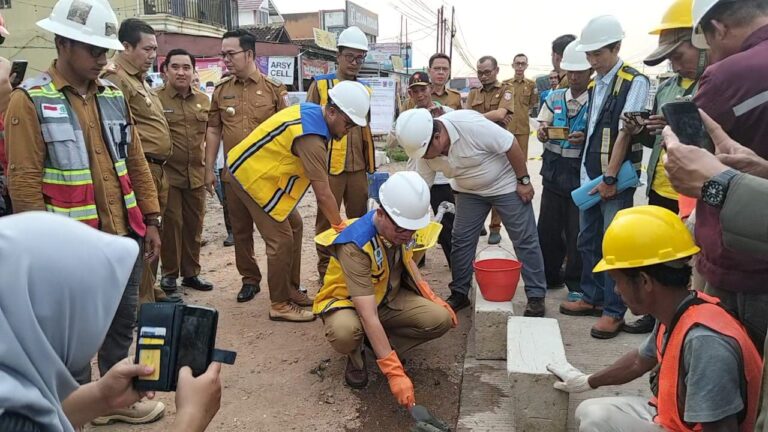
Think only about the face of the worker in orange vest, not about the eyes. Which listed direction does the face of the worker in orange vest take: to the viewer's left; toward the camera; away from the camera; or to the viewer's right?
to the viewer's left

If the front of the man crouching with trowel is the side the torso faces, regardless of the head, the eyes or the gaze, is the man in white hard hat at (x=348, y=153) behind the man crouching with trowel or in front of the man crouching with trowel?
behind

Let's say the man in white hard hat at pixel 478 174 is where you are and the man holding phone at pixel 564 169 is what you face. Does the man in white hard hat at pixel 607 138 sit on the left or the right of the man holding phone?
right

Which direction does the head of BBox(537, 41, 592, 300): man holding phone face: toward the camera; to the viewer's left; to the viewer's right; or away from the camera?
toward the camera

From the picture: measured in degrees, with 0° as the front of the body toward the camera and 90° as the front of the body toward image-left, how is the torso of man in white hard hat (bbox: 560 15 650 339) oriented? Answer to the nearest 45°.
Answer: approximately 45°

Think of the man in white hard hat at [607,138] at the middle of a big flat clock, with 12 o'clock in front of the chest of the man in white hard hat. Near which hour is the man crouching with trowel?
The man crouching with trowel is roughly at 12 o'clock from the man in white hard hat.

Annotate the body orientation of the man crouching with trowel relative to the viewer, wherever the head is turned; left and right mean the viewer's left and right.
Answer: facing the viewer and to the right of the viewer

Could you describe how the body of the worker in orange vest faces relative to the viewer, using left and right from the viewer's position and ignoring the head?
facing to the left of the viewer

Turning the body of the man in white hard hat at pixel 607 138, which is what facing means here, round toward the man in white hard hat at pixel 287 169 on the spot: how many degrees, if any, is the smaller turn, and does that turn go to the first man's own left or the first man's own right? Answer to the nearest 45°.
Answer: approximately 45° to the first man's own right

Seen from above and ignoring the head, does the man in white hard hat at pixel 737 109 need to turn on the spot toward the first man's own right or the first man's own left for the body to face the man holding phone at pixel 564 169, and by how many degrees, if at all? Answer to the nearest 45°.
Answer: approximately 45° to the first man's own right

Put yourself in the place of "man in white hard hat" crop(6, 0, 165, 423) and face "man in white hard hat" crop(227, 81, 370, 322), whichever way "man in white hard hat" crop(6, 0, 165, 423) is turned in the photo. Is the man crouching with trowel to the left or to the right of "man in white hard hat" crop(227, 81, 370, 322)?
right

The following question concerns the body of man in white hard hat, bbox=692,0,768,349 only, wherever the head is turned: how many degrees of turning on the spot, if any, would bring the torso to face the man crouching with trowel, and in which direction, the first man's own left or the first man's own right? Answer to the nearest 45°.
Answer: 0° — they already face them

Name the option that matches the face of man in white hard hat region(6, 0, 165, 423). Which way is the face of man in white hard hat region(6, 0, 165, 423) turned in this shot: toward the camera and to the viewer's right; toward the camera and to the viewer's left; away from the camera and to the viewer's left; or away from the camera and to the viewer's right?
toward the camera and to the viewer's right

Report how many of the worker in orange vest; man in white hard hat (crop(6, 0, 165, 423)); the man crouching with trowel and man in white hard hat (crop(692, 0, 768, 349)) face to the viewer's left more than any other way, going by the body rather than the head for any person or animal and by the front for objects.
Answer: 2

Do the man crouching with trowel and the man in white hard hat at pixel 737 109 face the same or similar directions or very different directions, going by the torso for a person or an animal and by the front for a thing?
very different directions

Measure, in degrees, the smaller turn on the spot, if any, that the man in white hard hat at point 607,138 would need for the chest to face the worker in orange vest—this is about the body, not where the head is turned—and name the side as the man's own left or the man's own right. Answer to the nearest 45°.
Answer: approximately 45° to the man's own left

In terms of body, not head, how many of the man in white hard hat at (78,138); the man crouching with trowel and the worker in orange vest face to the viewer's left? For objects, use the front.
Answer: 1
